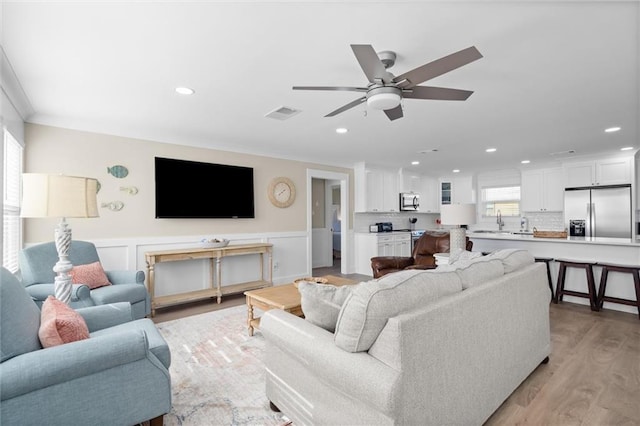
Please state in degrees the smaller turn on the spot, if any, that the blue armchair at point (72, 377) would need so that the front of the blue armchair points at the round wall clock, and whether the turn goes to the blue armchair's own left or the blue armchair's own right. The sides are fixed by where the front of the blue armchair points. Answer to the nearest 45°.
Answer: approximately 45° to the blue armchair's own left

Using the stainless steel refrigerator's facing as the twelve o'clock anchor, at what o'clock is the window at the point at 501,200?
The window is roughly at 4 o'clock from the stainless steel refrigerator.

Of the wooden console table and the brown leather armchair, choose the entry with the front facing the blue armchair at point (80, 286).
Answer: the brown leather armchair

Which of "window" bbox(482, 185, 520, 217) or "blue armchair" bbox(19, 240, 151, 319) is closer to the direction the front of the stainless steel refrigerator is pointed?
the blue armchair

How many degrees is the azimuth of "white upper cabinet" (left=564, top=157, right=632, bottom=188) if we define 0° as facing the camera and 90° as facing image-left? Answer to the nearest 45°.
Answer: approximately 0°

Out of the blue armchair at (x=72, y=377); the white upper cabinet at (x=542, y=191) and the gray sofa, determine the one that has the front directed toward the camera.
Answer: the white upper cabinet

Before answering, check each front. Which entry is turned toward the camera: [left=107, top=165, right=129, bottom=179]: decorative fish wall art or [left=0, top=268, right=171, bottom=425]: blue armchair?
the decorative fish wall art

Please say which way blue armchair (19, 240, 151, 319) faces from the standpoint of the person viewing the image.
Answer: facing the viewer and to the right of the viewer

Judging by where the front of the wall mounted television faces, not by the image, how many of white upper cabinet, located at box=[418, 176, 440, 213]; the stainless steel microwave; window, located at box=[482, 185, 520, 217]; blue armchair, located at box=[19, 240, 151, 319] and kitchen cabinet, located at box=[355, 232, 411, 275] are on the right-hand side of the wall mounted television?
1

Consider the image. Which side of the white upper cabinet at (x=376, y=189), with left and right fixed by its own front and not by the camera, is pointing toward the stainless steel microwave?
left

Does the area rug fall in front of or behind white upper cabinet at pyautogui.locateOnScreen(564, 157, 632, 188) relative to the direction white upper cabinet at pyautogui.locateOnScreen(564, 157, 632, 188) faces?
in front

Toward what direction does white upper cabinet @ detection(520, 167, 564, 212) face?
toward the camera

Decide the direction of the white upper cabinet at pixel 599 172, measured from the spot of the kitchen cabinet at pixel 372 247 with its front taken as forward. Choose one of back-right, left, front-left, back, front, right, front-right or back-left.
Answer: front-left

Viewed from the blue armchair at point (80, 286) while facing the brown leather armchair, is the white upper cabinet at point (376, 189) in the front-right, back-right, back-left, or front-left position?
front-left

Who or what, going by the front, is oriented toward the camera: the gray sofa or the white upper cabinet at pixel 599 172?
the white upper cabinet

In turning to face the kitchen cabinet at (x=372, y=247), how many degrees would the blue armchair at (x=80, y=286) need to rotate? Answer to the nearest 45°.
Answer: approximately 45° to its left

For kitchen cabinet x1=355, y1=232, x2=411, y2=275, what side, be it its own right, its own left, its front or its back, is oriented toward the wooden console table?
right

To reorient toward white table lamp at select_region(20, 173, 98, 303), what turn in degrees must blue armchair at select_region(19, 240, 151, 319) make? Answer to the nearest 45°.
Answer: approximately 45° to its right
